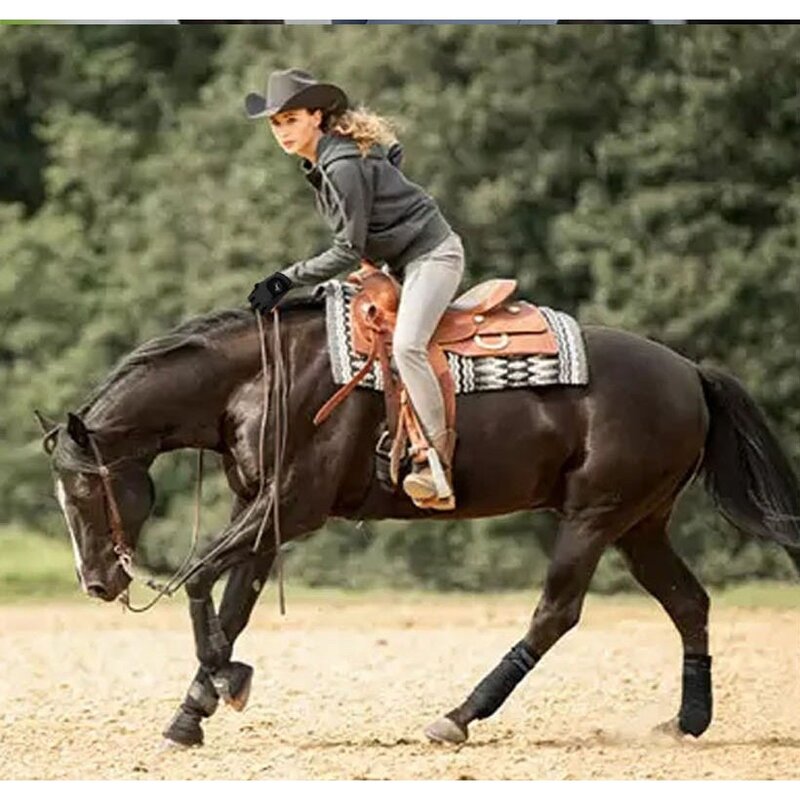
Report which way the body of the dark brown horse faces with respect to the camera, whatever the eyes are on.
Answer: to the viewer's left

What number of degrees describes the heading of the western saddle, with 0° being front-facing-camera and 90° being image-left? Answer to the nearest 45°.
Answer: approximately 90°

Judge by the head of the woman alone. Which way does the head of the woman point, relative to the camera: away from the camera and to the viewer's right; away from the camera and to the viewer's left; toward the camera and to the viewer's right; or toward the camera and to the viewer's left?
toward the camera and to the viewer's left

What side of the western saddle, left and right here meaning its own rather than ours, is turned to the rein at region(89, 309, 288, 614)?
front
